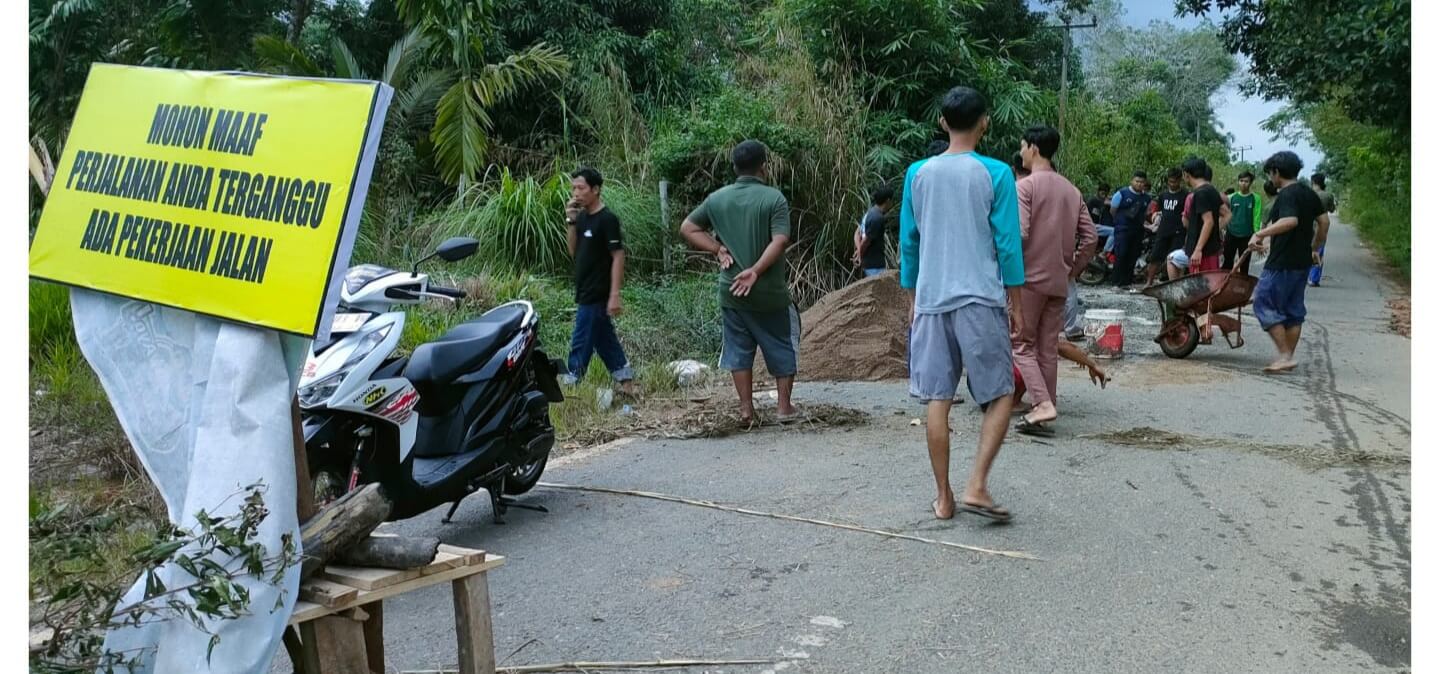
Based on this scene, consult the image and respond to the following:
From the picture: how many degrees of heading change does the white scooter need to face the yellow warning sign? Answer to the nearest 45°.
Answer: approximately 45° to its left

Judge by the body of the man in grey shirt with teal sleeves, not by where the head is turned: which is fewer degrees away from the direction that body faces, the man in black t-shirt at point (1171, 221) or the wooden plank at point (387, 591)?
the man in black t-shirt

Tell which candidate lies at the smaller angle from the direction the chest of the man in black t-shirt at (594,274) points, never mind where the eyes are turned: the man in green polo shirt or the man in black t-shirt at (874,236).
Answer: the man in green polo shirt

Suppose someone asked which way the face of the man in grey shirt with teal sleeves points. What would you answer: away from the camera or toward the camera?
away from the camera

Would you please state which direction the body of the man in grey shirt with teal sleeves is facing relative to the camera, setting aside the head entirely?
away from the camera

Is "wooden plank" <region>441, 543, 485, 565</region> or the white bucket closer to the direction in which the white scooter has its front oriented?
the wooden plank

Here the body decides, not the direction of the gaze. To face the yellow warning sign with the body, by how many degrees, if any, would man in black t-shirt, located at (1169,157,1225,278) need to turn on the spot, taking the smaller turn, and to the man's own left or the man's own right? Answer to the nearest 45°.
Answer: approximately 90° to the man's own left

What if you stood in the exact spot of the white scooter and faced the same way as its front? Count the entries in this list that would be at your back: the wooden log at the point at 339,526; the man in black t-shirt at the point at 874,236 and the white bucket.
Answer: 2

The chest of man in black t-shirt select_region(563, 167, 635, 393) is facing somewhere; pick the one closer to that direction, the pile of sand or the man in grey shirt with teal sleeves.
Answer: the man in grey shirt with teal sleeves

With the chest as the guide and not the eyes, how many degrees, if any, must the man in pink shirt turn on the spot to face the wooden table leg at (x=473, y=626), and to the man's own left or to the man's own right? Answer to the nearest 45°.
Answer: approximately 135° to the man's own left
